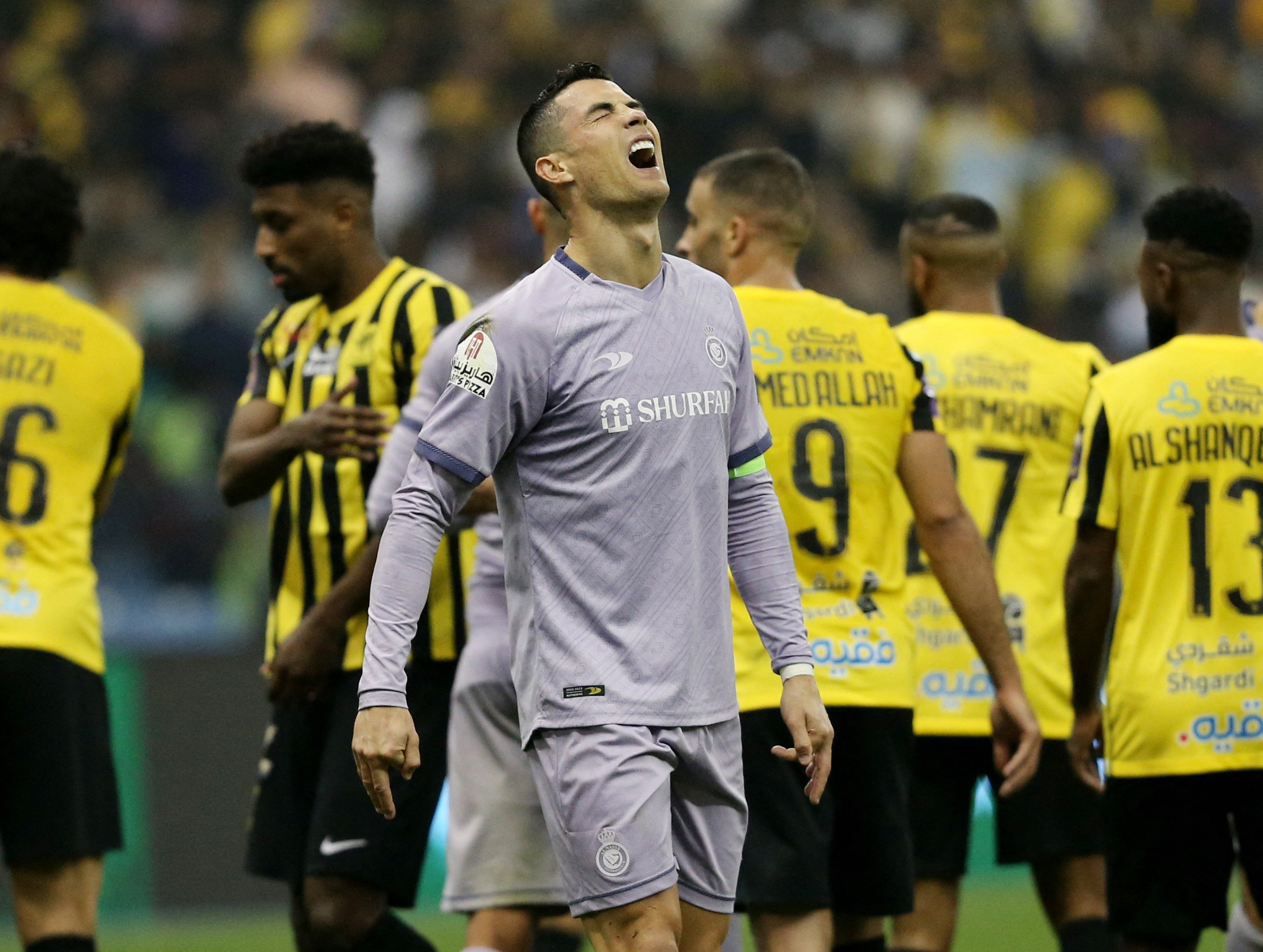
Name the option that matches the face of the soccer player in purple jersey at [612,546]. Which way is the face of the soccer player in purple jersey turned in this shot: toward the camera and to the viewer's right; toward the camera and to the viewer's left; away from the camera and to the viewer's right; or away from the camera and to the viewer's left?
toward the camera and to the viewer's right

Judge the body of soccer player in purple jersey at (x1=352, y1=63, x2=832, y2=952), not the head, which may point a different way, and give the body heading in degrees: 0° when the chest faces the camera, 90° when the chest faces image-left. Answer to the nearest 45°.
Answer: approximately 315°
